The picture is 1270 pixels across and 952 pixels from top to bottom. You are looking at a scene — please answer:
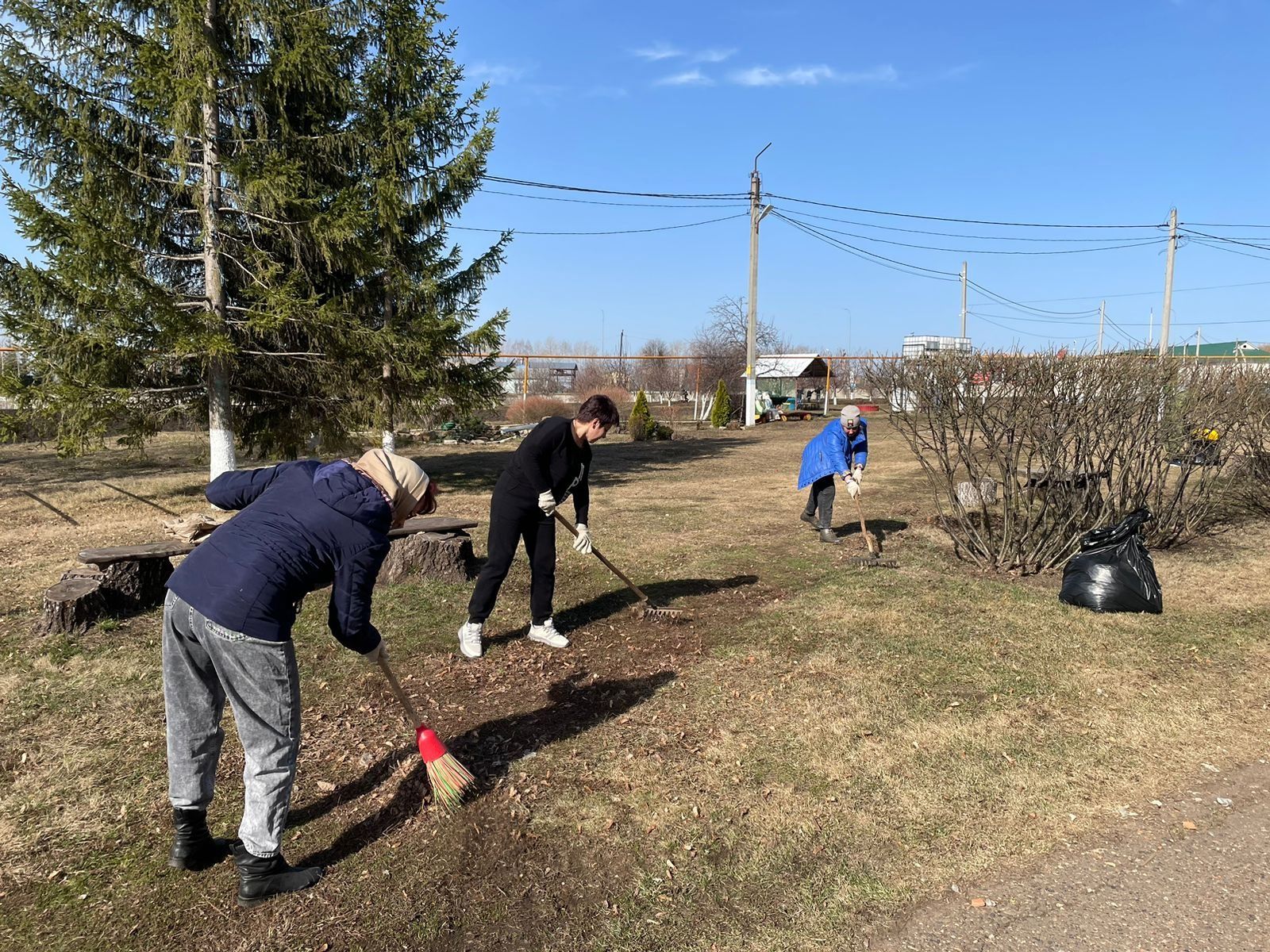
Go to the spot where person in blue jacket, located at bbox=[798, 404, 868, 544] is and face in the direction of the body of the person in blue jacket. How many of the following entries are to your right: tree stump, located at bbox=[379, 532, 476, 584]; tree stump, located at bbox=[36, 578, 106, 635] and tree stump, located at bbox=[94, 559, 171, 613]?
3

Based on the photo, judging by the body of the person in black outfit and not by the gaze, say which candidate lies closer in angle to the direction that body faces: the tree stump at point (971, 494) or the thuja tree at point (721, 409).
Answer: the tree stump

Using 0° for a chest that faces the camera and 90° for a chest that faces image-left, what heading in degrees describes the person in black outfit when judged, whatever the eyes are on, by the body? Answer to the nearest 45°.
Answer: approximately 315°

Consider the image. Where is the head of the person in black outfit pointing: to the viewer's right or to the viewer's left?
to the viewer's right

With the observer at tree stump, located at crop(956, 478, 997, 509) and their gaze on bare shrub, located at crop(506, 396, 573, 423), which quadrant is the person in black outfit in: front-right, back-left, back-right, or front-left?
back-left

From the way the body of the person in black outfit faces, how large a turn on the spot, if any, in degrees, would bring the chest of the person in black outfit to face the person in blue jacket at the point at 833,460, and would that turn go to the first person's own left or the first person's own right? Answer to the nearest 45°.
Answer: approximately 90° to the first person's own left

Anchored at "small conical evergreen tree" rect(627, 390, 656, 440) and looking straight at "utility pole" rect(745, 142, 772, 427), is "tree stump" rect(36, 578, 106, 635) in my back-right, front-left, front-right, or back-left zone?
back-right

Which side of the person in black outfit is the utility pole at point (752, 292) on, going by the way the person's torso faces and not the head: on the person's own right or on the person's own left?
on the person's own left

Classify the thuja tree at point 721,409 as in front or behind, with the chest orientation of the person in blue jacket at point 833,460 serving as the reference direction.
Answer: behind

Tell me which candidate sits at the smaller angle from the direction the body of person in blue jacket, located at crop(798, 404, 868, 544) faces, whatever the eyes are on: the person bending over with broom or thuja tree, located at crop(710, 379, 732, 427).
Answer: the person bending over with broom

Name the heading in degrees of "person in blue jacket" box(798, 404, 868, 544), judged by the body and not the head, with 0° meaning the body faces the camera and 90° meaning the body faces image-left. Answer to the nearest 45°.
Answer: approximately 315°

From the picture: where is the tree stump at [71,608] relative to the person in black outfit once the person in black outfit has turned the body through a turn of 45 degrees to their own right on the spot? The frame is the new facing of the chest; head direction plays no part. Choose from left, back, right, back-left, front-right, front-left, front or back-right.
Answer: right

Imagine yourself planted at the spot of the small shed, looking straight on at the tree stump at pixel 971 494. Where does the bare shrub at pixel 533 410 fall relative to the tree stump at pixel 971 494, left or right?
right
